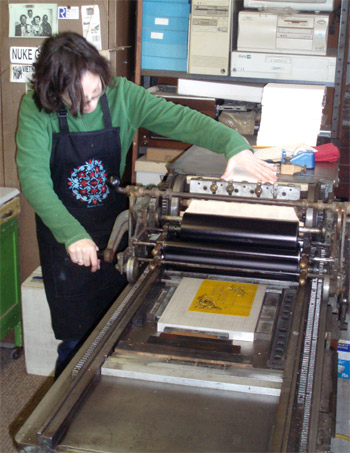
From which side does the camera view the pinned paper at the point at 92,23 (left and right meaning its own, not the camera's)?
front

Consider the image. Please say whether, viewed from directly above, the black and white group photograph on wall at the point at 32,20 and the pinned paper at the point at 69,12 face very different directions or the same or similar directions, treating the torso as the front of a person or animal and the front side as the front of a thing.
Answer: same or similar directions

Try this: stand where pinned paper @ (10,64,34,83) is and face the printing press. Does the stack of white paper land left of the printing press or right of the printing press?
left

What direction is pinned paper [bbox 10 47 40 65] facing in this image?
toward the camera

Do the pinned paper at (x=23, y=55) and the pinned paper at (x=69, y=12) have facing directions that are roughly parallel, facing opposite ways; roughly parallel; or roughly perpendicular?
roughly parallel

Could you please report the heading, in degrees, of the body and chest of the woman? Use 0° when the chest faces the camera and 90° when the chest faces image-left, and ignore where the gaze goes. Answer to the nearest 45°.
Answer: approximately 315°

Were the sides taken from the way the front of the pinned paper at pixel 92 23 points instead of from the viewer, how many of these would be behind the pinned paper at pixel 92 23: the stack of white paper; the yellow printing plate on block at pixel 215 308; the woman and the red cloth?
0

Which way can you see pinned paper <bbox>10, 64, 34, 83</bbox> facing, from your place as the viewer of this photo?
facing the viewer

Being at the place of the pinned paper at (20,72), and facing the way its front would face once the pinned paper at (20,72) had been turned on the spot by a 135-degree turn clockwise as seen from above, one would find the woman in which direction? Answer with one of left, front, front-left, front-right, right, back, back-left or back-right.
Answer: back-left

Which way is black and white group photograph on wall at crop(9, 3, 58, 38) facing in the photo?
toward the camera

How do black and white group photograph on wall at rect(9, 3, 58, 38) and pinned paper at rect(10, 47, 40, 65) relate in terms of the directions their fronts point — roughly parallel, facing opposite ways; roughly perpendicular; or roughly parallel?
roughly parallel

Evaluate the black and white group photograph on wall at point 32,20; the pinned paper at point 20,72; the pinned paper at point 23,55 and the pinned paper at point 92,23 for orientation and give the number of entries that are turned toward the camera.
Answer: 4

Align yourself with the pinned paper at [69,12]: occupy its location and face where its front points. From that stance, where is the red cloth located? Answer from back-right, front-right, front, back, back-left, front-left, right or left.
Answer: front-left
